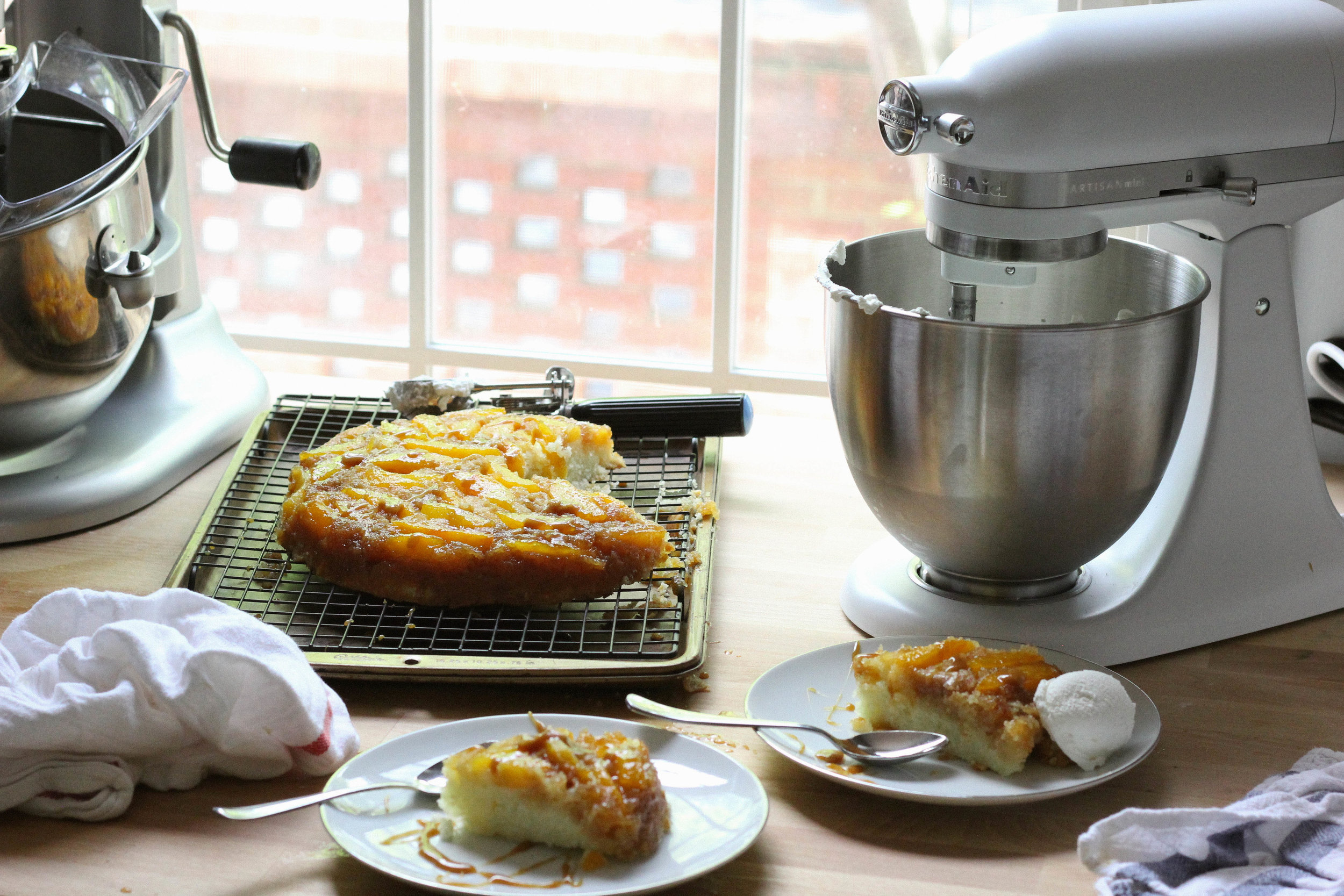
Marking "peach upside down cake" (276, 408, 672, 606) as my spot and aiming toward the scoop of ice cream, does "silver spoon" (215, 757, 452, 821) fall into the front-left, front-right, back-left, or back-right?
front-right

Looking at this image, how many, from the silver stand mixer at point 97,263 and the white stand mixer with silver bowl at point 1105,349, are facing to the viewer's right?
0

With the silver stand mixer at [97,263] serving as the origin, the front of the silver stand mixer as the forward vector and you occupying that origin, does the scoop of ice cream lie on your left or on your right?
on your left

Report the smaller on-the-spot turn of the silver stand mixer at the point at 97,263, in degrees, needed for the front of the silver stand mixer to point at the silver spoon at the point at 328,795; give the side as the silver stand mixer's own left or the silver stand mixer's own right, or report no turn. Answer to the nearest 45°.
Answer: approximately 45° to the silver stand mixer's own left

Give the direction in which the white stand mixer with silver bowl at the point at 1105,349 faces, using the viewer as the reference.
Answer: facing the viewer and to the left of the viewer

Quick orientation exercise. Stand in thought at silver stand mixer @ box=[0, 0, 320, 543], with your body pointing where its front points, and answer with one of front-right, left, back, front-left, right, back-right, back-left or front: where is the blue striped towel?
left

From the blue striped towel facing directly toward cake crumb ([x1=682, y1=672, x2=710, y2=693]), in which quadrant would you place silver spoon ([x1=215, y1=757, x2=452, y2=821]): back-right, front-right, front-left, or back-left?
front-left
